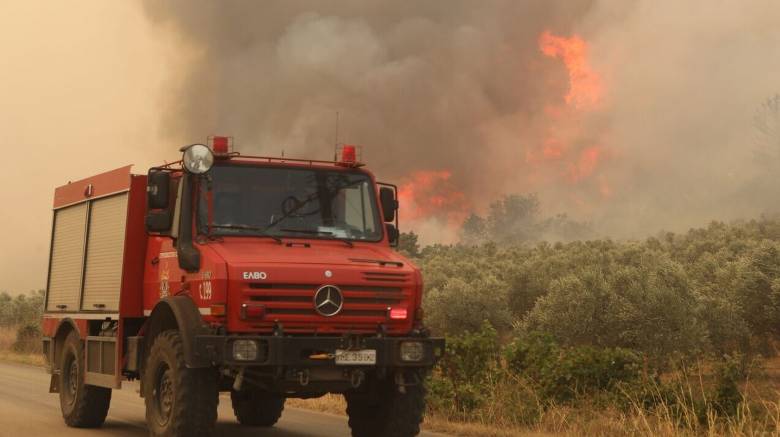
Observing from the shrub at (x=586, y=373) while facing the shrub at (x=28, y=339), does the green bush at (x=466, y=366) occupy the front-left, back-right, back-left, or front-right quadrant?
front-left

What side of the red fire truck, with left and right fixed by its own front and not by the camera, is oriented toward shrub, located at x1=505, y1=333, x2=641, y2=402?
left

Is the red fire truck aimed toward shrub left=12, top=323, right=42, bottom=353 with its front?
no

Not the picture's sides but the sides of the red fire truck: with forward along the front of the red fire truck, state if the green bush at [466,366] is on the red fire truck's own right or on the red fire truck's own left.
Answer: on the red fire truck's own left

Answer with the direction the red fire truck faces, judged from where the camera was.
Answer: facing the viewer and to the right of the viewer

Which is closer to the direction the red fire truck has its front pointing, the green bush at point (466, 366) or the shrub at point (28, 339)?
the green bush
